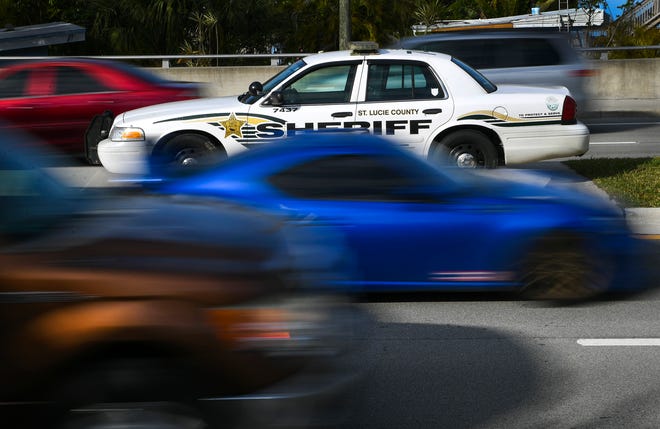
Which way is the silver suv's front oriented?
to the viewer's left

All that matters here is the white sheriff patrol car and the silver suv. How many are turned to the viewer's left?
2

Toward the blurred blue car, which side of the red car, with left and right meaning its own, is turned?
left

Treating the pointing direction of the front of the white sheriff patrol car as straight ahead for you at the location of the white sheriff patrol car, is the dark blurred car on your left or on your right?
on your left

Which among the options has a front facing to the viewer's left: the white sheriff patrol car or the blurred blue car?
the white sheriff patrol car

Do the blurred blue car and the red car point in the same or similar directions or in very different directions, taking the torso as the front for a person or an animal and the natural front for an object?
very different directions

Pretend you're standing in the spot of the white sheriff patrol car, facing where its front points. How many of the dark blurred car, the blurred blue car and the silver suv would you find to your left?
2

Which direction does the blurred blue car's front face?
to the viewer's right

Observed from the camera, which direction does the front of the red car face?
facing to the left of the viewer

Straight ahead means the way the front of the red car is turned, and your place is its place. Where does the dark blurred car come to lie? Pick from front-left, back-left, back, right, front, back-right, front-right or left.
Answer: left

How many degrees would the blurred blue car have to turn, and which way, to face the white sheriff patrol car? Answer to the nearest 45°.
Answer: approximately 90° to its left

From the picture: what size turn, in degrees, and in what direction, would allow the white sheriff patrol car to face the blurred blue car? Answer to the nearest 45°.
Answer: approximately 90° to its left

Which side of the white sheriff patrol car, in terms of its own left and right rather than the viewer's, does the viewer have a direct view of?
left

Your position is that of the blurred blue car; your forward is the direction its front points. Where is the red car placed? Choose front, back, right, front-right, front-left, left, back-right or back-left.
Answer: back-left

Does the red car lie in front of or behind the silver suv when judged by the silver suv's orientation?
in front

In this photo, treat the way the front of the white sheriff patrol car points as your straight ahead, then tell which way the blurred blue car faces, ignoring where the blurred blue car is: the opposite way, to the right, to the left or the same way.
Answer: the opposite way
